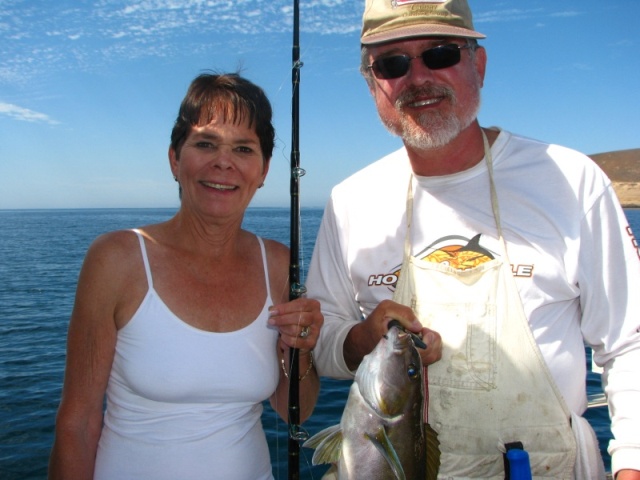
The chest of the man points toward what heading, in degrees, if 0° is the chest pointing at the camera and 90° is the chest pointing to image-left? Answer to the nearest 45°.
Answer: approximately 0°
